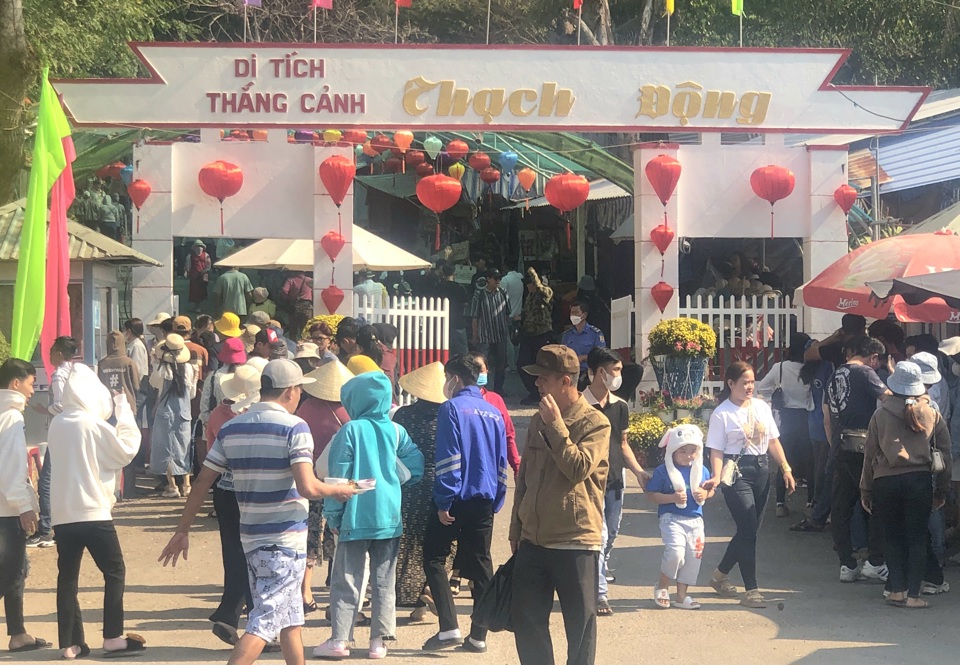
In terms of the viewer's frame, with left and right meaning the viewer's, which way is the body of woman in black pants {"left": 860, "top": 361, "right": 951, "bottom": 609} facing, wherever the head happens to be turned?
facing away from the viewer

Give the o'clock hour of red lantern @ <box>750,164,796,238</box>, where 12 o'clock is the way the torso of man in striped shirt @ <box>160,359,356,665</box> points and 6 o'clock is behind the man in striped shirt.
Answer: The red lantern is roughly at 12 o'clock from the man in striped shirt.

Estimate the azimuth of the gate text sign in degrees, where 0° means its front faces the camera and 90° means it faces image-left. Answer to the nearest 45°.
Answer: approximately 0°

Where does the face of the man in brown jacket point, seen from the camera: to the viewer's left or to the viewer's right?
to the viewer's left

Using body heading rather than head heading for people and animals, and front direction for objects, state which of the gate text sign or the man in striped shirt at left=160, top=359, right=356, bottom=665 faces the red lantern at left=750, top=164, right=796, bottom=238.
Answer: the man in striped shirt

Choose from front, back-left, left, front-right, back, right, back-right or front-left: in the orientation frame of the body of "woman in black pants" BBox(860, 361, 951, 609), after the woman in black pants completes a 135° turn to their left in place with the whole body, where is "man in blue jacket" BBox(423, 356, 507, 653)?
front

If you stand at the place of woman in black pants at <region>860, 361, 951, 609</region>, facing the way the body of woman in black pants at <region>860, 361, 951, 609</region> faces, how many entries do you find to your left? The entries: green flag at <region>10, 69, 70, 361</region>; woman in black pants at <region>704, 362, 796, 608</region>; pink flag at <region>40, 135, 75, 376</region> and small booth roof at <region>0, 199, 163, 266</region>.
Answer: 4

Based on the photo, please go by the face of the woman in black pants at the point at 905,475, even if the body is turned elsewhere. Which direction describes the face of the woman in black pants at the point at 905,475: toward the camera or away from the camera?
away from the camera
